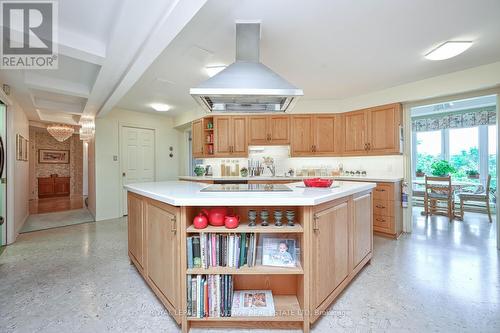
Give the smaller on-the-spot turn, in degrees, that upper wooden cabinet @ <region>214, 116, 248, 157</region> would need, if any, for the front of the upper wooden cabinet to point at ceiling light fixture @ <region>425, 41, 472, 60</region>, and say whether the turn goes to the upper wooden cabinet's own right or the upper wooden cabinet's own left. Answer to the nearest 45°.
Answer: approximately 45° to the upper wooden cabinet's own left

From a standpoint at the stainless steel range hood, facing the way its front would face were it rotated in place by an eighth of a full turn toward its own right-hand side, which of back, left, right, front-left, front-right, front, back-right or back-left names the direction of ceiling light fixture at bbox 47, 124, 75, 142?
right

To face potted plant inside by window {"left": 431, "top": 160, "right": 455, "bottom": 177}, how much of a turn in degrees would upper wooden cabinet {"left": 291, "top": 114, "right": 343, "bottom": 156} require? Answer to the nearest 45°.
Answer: approximately 135° to its left

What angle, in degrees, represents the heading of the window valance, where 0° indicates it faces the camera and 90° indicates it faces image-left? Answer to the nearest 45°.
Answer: approximately 45°

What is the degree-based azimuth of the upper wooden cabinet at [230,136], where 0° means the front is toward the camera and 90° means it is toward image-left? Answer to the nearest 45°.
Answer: approximately 0°

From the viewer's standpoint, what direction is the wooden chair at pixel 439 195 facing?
away from the camera

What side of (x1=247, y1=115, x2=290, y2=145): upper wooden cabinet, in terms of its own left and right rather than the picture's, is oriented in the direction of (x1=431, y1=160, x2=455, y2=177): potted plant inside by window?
left

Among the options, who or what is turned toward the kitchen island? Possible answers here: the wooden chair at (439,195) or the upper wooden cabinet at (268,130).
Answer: the upper wooden cabinet

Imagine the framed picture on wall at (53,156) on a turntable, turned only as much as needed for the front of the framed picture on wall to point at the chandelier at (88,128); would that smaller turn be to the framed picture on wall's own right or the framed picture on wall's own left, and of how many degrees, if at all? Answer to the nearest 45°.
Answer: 0° — it already faces it

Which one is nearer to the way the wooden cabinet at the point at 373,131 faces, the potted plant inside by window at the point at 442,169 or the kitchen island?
the kitchen island

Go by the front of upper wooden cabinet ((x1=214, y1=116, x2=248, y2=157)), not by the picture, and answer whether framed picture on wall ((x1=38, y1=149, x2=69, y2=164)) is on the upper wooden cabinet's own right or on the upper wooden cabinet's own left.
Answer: on the upper wooden cabinet's own right
